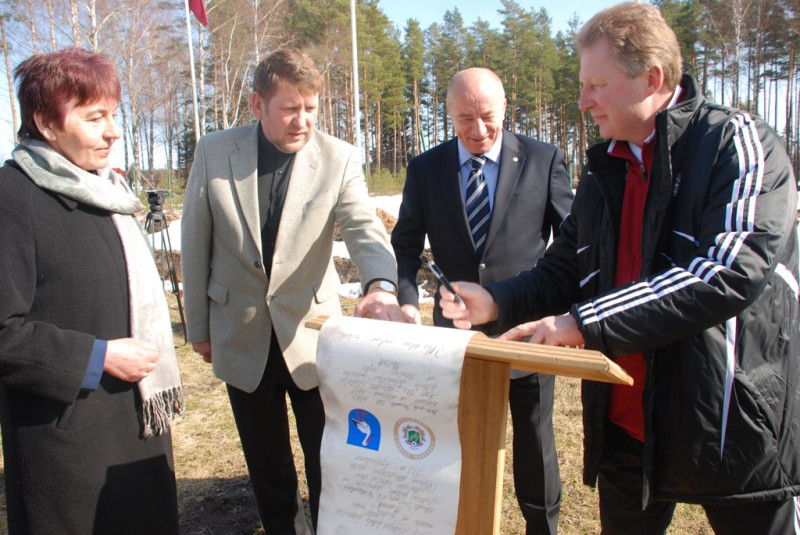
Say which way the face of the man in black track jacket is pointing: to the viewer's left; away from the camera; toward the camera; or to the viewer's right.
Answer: to the viewer's left

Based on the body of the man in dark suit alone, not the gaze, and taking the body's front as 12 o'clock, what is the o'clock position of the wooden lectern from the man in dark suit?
The wooden lectern is roughly at 12 o'clock from the man in dark suit.

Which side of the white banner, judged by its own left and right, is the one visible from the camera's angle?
front

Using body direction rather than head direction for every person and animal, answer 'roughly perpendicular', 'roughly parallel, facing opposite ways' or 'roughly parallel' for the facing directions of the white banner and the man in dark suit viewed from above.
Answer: roughly parallel

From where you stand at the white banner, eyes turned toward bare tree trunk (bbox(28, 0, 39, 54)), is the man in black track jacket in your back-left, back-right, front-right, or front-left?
back-right

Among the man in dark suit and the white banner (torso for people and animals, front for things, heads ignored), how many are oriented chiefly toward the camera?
2

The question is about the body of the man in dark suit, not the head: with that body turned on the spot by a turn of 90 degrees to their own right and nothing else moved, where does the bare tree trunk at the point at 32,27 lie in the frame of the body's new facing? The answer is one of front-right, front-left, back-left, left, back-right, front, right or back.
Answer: front-right

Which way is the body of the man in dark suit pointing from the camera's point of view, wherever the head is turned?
toward the camera

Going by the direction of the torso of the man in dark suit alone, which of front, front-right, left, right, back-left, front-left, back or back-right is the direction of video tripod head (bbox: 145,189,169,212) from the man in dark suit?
back-right

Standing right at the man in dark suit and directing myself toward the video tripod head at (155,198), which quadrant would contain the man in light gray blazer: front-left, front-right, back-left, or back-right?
front-left

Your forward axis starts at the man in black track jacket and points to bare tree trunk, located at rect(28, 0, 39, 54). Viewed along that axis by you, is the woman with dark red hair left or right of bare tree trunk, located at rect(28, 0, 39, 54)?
left

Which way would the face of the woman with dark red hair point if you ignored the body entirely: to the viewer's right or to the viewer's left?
to the viewer's right

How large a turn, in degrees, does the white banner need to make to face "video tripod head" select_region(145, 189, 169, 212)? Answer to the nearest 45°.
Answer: approximately 135° to its right

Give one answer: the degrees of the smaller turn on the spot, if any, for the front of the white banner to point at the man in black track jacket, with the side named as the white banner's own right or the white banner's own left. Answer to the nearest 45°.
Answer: approximately 90° to the white banner's own left
